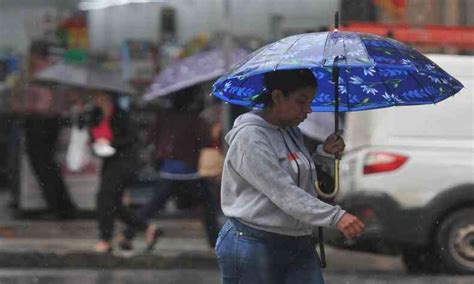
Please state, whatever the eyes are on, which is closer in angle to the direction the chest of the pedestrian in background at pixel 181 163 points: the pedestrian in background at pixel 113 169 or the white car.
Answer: the pedestrian in background

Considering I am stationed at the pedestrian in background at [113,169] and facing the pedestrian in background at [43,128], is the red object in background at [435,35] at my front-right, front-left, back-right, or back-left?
back-right

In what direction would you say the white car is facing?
to the viewer's right

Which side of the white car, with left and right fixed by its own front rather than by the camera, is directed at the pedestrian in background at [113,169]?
back
